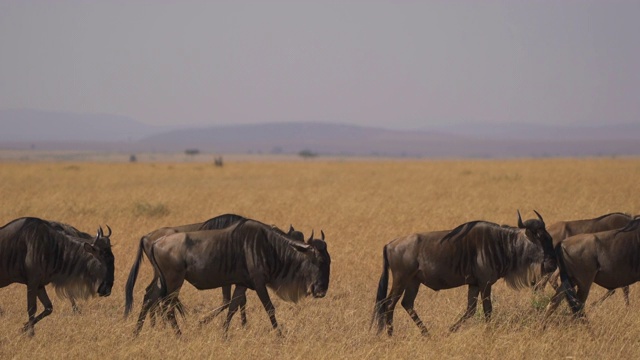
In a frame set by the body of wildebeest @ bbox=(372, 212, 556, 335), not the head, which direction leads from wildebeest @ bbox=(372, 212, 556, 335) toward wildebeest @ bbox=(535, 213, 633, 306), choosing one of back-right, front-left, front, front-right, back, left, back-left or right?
front-left

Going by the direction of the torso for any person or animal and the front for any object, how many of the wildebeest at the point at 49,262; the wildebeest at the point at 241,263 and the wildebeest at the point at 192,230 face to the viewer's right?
3

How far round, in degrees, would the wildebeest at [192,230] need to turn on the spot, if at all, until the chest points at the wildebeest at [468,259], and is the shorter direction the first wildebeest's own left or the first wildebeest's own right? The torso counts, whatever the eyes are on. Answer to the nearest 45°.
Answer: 0° — it already faces it

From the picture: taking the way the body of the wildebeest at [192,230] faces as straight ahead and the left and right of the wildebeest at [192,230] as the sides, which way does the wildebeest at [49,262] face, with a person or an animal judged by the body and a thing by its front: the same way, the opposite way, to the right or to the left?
the same way

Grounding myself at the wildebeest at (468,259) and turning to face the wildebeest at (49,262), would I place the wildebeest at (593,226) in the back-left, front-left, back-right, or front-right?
back-right

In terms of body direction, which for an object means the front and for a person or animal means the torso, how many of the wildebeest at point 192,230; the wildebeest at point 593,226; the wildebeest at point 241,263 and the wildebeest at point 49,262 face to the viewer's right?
4

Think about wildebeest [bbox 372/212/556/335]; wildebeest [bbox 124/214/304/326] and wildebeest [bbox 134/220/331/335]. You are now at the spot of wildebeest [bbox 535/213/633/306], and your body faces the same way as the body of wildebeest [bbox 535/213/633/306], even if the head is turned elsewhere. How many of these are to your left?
0

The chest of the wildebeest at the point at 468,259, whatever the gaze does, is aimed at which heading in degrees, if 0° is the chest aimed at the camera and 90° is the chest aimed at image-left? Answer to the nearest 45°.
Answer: approximately 270°

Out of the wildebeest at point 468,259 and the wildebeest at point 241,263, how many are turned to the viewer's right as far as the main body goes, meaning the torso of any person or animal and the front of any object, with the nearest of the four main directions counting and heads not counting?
2

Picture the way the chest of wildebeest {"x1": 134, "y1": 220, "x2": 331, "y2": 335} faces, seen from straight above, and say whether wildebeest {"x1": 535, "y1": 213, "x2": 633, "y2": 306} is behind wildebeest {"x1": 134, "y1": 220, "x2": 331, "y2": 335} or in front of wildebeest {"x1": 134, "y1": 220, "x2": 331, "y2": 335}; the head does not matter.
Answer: in front

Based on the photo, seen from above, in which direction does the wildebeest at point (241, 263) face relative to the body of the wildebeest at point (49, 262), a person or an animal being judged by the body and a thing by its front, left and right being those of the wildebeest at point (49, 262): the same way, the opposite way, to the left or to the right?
the same way

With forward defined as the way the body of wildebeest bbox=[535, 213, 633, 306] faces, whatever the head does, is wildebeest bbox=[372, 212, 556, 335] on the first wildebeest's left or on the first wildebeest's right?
on the first wildebeest's right

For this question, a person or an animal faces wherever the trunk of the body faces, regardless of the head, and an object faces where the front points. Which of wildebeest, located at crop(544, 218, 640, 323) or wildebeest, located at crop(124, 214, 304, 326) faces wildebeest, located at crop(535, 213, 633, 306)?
wildebeest, located at crop(124, 214, 304, 326)

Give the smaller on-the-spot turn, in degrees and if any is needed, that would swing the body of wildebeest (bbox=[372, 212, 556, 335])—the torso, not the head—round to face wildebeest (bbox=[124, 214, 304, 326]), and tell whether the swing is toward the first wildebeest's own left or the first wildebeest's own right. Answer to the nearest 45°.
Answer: approximately 180°

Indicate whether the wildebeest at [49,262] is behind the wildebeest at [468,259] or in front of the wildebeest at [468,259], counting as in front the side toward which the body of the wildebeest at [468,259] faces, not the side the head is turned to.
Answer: behind

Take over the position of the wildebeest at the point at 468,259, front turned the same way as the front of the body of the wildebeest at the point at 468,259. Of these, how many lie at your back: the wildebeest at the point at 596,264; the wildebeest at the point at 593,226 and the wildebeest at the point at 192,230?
1
